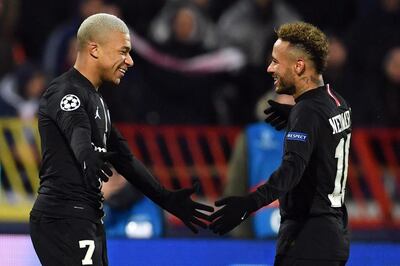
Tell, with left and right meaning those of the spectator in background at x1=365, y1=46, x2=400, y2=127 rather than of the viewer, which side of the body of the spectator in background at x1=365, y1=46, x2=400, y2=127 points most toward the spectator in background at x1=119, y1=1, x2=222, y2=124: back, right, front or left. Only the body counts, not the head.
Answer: right

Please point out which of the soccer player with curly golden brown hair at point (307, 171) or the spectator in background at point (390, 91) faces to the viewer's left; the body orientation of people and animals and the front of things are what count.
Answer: the soccer player with curly golden brown hair

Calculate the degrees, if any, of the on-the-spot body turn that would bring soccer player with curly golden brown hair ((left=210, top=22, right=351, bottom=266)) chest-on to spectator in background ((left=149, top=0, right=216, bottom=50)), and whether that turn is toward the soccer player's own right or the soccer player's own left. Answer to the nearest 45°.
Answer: approximately 90° to the soccer player's own right

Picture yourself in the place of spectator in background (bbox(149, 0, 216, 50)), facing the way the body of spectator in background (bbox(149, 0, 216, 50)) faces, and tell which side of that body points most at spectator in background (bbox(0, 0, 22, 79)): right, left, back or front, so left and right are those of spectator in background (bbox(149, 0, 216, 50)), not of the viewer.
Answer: right

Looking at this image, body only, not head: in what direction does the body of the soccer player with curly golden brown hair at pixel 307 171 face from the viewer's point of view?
to the viewer's left

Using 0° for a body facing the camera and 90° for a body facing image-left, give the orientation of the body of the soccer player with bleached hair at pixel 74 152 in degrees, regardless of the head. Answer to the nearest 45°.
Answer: approximately 270°

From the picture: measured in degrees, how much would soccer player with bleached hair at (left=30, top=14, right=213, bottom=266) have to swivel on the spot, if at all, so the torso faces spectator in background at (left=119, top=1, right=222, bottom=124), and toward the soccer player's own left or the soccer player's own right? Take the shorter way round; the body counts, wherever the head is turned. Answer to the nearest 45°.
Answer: approximately 90° to the soccer player's own left

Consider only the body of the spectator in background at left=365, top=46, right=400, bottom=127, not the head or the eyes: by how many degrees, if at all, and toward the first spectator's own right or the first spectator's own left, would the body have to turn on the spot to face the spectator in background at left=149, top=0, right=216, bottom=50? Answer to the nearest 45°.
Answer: approximately 90° to the first spectator's own right

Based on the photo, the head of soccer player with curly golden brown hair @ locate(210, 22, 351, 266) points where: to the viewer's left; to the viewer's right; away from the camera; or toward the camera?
to the viewer's left
